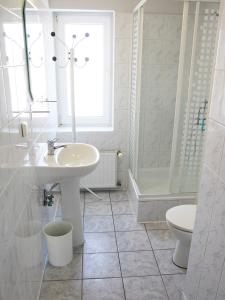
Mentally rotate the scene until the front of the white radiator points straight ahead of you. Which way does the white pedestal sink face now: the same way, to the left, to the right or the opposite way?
to the left

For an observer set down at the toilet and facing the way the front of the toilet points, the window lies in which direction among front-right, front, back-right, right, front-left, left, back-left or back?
front-right

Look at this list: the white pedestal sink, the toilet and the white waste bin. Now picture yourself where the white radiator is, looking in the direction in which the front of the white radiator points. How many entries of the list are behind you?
0

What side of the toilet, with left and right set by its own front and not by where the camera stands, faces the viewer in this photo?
left

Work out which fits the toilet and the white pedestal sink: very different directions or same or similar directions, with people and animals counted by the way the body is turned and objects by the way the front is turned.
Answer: very different directions

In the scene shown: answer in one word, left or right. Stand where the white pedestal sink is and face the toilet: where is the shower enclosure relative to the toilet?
left

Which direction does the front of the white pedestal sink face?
to the viewer's right

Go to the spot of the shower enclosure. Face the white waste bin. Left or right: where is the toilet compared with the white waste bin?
left

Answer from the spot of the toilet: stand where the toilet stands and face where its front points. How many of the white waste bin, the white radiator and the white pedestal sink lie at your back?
0

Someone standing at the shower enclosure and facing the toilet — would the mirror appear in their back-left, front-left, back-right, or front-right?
front-right

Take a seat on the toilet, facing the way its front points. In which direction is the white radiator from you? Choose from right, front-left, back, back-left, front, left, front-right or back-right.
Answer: front-right

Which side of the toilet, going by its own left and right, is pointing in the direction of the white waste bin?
front

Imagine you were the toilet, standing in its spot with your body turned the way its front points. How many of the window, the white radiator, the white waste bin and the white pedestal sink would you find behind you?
0

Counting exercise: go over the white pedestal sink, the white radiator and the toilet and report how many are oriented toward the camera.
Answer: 1

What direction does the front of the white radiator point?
toward the camera

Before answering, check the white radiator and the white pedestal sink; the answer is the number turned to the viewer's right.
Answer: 1
